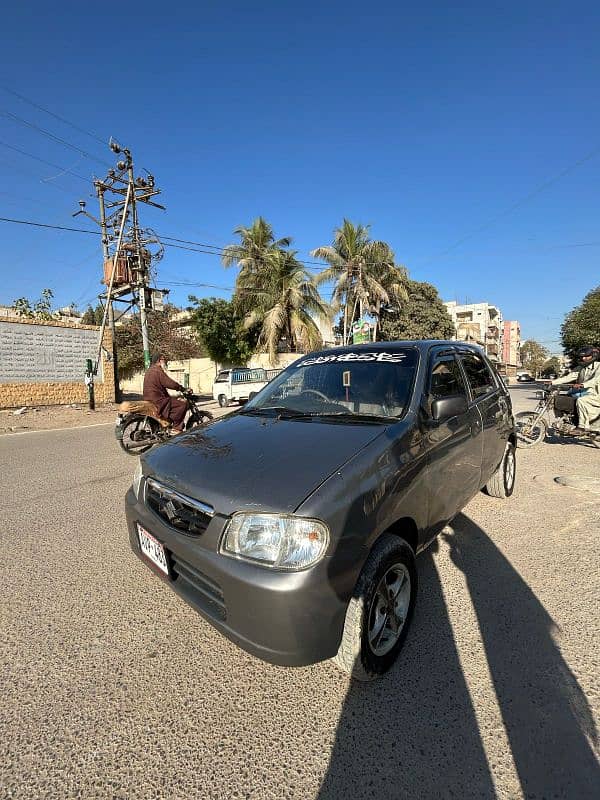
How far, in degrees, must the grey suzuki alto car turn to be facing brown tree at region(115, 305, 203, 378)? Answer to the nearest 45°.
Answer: approximately 90° to its right

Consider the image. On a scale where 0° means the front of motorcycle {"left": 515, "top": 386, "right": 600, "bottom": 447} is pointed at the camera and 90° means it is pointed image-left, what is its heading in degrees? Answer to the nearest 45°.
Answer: approximately 90°

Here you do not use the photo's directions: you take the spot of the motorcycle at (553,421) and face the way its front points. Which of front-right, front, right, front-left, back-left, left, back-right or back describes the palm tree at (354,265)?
front-right

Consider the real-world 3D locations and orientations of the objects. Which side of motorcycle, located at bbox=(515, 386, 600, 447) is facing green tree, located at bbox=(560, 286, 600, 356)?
right

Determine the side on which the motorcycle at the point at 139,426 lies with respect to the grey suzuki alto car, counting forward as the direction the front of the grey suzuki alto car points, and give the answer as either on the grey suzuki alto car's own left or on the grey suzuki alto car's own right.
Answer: on the grey suzuki alto car's own right

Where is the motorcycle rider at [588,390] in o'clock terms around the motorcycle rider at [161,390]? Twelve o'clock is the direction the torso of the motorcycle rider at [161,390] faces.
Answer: the motorcycle rider at [588,390] is roughly at 1 o'clock from the motorcycle rider at [161,390].

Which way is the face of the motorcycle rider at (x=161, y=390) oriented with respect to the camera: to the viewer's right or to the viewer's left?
to the viewer's right

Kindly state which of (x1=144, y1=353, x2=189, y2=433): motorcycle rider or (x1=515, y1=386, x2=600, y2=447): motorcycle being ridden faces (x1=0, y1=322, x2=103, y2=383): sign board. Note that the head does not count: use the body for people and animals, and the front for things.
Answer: the motorcycle being ridden

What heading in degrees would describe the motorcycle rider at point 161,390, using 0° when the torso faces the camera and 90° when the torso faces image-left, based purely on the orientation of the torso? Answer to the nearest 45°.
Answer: approximately 270°

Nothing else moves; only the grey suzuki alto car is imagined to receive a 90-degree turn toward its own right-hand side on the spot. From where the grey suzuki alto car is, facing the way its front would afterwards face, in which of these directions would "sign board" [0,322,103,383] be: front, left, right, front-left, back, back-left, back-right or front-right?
front

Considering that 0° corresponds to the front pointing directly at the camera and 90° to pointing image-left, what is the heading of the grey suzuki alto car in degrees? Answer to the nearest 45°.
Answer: approximately 45°

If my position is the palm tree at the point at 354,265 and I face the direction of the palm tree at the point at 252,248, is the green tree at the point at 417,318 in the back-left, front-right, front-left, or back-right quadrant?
back-right

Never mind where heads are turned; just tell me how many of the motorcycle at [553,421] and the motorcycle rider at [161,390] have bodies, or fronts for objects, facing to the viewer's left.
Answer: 1
